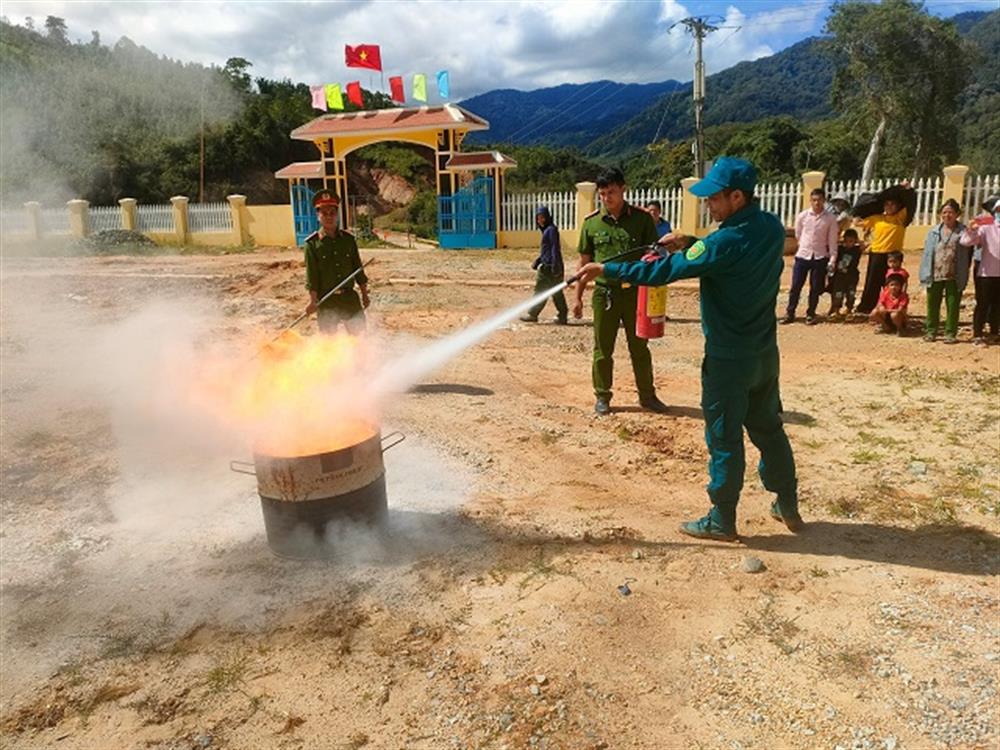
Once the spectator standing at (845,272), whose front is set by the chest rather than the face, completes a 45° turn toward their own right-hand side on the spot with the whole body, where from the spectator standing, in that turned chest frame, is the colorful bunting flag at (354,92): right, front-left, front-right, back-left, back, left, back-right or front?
right

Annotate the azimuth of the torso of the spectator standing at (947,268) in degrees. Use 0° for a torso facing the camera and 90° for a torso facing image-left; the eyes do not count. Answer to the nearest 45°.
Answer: approximately 0°

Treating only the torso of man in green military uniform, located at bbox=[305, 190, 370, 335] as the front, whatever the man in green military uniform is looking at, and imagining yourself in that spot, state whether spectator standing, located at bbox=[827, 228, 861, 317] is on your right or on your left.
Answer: on your left

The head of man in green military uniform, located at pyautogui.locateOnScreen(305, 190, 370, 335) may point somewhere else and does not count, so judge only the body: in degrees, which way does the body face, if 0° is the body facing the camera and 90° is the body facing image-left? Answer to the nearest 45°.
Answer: approximately 0°

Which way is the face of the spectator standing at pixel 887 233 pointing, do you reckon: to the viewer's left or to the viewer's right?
to the viewer's left

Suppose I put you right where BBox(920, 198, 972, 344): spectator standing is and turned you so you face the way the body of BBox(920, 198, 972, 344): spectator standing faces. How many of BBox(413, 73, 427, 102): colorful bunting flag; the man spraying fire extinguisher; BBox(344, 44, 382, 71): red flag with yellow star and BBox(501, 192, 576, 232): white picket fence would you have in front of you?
1

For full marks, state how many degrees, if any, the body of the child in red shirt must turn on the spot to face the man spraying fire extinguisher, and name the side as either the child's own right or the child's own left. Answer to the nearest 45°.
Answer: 0° — they already face them
